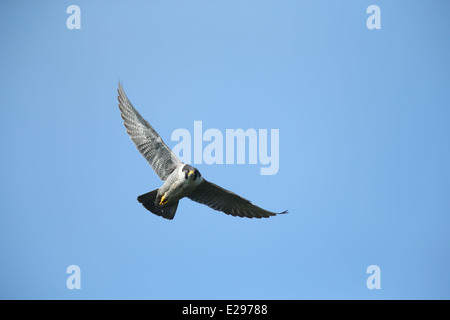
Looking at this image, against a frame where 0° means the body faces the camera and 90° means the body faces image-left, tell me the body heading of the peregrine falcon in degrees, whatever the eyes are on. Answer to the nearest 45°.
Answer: approximately 315°
